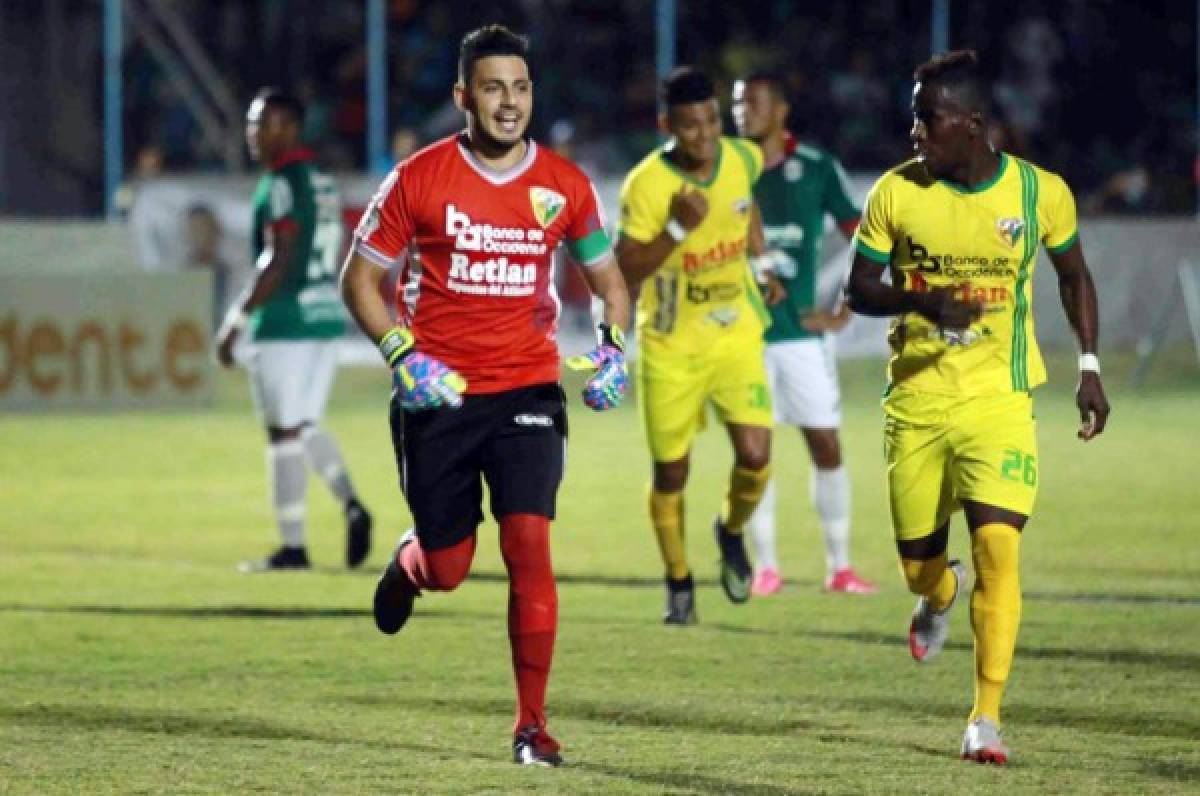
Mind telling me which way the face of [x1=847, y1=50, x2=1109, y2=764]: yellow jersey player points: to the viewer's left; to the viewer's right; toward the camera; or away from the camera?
to the viewer's left

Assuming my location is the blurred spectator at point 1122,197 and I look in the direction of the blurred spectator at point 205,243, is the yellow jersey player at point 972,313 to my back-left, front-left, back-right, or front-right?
front-left

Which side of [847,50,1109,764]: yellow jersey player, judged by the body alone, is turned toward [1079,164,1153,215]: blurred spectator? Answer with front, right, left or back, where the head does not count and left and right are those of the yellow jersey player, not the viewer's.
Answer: back

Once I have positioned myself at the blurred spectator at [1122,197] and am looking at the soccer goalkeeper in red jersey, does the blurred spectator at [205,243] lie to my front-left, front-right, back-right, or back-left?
front-right

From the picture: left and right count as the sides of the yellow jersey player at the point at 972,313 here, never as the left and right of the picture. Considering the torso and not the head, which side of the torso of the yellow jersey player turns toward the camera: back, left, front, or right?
front

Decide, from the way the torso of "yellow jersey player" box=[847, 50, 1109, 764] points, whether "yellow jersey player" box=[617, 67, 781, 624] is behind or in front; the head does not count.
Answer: behind

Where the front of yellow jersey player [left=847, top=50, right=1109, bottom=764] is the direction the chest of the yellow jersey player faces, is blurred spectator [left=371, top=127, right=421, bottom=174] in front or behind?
behind

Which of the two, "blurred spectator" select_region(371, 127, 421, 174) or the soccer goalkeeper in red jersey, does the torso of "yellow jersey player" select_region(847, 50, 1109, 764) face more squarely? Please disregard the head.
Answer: the soccer goalkeeper in red jersey

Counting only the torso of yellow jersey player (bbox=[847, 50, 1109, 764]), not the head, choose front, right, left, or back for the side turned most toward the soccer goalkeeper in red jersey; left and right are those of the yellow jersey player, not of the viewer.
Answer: right

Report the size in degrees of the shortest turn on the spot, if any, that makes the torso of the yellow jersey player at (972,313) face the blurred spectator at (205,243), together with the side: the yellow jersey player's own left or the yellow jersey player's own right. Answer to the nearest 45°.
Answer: approximately 135° to the yellow jersey player's own right

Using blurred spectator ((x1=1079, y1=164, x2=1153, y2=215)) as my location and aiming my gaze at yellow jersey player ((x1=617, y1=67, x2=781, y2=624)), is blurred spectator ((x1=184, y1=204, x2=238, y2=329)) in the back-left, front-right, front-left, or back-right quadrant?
front-right
